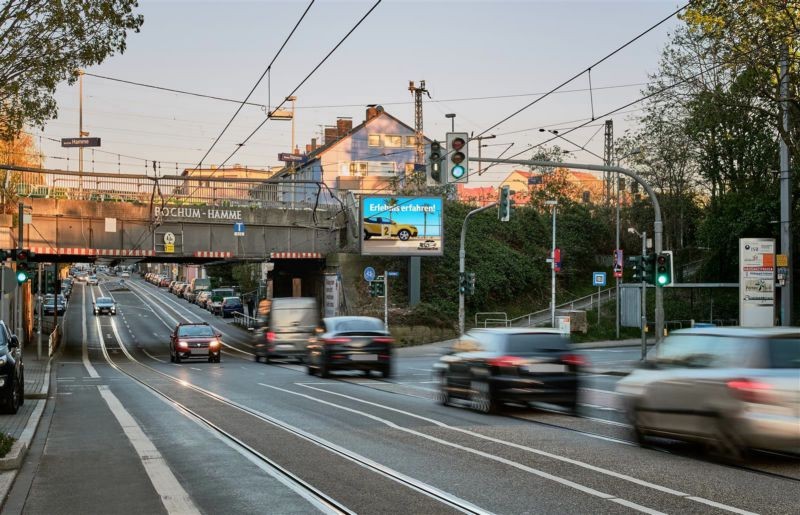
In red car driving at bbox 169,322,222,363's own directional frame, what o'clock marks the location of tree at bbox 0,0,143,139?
The tree is roughly at 12 o'clock from the red car driving.

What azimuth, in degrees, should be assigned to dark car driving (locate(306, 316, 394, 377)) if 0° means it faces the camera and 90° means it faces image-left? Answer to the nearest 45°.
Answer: approximately 180°

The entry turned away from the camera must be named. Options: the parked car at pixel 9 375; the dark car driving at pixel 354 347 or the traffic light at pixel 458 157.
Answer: the dark car driving

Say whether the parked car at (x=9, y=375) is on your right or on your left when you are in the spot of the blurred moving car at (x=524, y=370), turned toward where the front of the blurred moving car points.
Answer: on your left

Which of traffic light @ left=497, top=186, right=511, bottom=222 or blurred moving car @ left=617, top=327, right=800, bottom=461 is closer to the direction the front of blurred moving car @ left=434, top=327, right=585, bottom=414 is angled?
the traffic light

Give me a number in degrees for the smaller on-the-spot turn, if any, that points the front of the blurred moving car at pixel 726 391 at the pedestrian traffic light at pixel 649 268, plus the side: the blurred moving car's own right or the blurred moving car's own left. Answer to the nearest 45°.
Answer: approximately 45° to the blurred moving car's own right

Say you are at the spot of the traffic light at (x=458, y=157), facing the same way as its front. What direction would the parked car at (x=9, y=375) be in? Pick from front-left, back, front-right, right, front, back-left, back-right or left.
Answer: front-right

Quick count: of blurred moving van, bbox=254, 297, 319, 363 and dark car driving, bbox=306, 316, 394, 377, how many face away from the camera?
2

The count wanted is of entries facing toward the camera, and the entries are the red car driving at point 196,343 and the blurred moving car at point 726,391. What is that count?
1

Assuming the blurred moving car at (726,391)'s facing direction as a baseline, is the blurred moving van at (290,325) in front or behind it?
in front

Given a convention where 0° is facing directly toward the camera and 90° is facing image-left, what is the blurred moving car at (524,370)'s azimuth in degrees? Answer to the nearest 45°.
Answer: approximately 135°

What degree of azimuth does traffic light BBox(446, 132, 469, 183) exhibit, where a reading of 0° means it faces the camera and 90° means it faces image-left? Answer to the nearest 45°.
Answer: approximately 0°

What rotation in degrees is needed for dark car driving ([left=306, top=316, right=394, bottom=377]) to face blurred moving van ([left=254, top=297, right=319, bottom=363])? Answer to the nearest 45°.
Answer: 0° — it already faces it

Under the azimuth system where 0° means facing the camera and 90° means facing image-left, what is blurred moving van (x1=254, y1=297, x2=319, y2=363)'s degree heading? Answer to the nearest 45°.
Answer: approximately 180°

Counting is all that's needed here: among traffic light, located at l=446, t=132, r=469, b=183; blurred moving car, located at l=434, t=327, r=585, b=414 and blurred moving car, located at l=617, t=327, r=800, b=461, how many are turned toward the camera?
1
